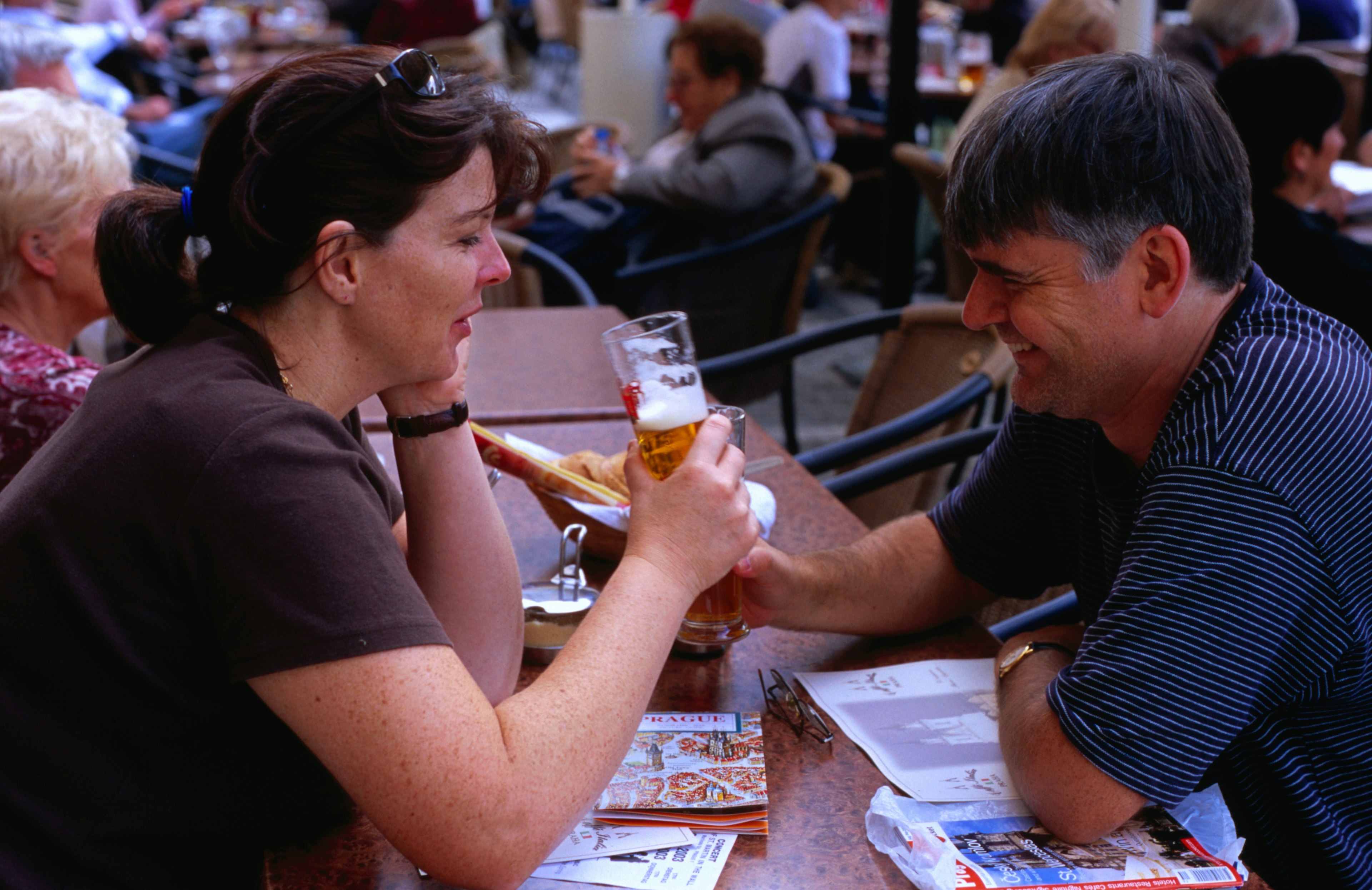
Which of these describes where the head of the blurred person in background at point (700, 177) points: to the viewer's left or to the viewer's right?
to the viewer's left

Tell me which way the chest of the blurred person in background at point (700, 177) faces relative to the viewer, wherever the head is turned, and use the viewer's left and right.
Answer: facing to the left of the viewer

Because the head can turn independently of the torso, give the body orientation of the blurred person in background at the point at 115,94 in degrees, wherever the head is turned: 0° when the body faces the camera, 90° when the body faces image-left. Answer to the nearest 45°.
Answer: approximately 270°

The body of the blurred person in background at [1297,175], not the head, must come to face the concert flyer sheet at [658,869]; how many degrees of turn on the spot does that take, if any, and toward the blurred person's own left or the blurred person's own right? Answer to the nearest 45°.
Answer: approximately 135° to the blurred person's own right

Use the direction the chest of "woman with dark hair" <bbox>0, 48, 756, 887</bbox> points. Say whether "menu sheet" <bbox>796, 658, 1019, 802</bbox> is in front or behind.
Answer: in front

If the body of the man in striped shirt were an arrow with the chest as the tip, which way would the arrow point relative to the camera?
to the viewer's left

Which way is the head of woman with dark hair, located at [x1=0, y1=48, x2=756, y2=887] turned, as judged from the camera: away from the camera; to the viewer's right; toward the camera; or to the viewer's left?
to the viewer's right

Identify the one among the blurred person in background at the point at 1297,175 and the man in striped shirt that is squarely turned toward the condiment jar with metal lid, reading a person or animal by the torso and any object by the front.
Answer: the man in striped shirt
